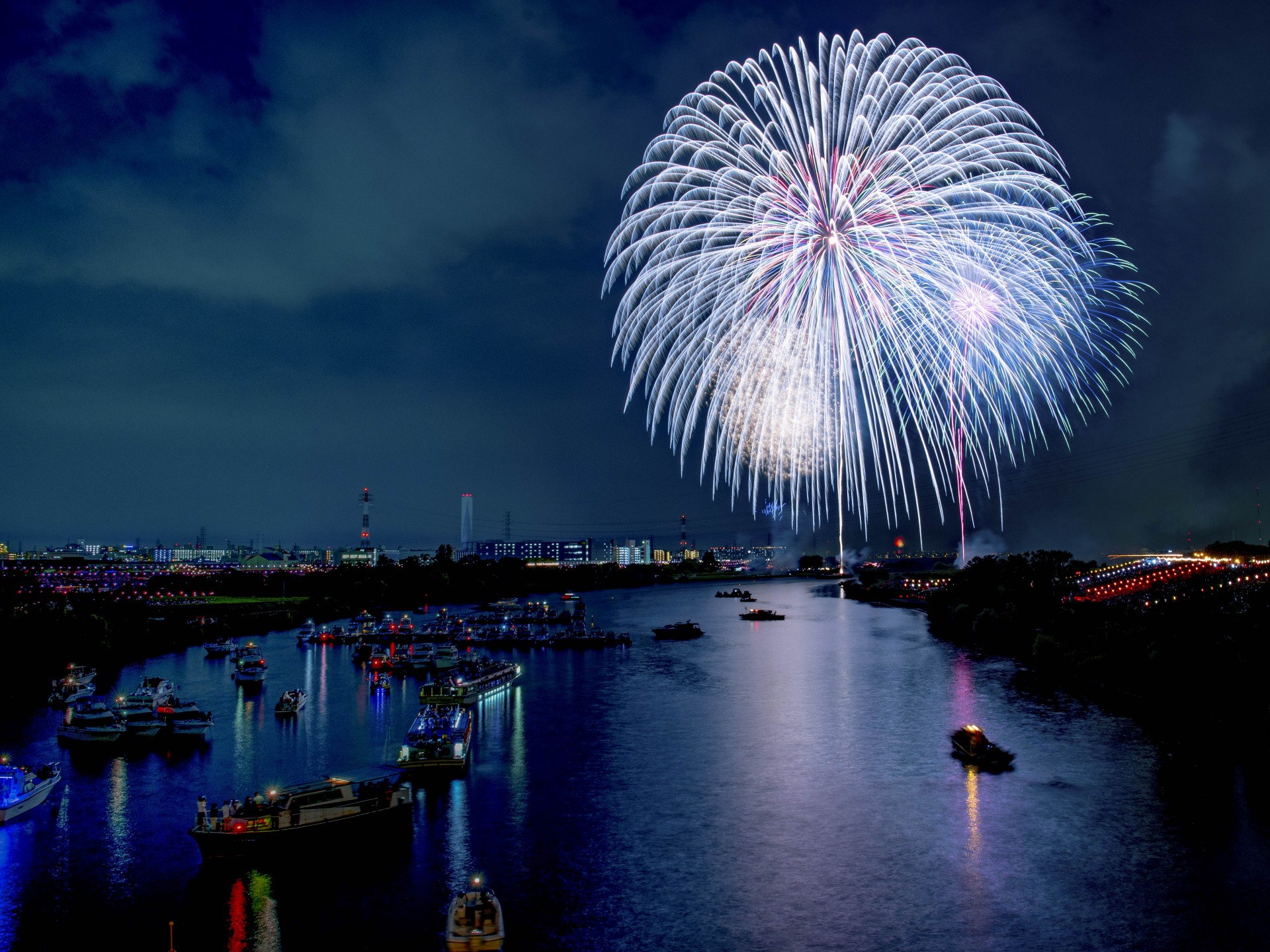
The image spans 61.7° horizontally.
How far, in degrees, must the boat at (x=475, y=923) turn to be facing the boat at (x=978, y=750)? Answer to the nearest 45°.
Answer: approximately 45° to its right

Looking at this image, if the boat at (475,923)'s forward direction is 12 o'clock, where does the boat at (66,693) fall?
the boat at (66,693) is roughly at 11 o'clock from the boat at (475,923).

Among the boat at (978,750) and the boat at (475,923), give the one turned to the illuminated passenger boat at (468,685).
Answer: the boat at (475,923)

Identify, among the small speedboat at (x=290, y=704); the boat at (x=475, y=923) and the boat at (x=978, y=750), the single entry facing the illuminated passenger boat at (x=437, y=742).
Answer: the boat at (x=475, y=923)

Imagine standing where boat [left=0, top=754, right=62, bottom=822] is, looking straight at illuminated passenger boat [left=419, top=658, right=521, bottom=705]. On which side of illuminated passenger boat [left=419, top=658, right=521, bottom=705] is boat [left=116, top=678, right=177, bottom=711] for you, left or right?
left

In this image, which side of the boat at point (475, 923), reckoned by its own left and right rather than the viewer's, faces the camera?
back
